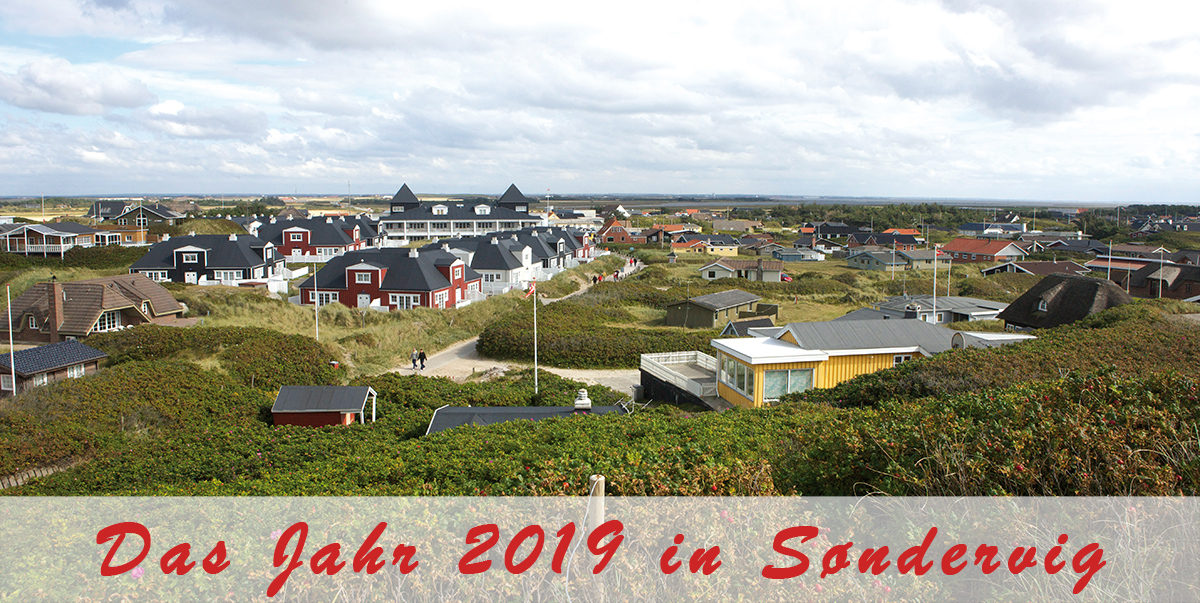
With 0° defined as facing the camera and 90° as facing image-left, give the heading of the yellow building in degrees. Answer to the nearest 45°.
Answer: approximately 45°

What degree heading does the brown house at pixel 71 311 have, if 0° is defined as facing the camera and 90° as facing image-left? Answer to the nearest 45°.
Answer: approximately 315°

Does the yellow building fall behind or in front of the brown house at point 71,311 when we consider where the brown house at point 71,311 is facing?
in front

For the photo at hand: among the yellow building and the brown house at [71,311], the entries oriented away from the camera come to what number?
0

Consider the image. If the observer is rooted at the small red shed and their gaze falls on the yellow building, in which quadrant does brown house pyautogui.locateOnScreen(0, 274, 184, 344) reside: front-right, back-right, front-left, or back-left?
back-left

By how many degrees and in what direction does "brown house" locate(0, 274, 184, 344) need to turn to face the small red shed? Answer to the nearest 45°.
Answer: approximately 45° to its right

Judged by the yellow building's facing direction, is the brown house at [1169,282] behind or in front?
behind
